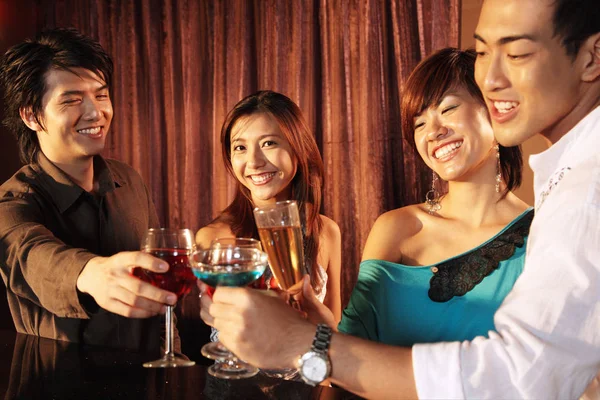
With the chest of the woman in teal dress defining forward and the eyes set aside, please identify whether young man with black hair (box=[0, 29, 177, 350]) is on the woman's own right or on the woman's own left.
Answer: on the woman's own right

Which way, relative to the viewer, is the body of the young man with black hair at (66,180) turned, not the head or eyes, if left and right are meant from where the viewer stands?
facing the viewer and to the right of the viewer

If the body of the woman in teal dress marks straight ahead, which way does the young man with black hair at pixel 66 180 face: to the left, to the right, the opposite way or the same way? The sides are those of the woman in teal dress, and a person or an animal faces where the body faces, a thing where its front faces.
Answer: to the left

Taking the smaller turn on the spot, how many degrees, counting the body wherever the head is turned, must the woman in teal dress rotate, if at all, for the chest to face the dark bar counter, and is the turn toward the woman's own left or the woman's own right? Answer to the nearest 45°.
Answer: approximately 45° to the woman's own right

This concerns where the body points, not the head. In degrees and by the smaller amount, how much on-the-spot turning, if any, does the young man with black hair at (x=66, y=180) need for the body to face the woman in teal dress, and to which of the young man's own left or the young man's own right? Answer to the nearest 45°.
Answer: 0° — they already face them

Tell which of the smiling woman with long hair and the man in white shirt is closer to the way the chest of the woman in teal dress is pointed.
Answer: the man in white shirt

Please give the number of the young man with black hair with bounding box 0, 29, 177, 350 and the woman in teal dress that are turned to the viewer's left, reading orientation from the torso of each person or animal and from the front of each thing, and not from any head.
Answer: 0

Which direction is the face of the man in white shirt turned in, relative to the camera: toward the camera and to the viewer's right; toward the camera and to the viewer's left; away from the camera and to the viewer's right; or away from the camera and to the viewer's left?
toward the camera and to the viewer's left

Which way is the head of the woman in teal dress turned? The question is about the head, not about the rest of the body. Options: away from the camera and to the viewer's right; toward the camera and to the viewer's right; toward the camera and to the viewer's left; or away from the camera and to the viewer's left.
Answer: toward the camera and to the viewer's left

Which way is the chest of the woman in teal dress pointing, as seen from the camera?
toward the camera
